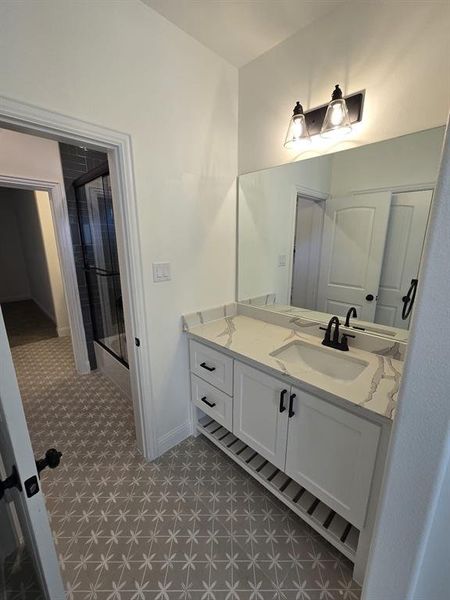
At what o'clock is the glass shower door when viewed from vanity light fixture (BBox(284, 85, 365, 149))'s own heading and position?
The glass shower door is roughly at 2 o'clock from the vanity light fixture.

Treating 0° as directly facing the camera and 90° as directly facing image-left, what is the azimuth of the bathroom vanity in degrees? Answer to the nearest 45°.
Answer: approximately 45°

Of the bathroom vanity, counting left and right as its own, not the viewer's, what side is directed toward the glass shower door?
right

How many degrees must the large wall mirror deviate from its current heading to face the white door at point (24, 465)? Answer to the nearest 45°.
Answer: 0° — it already faces it
